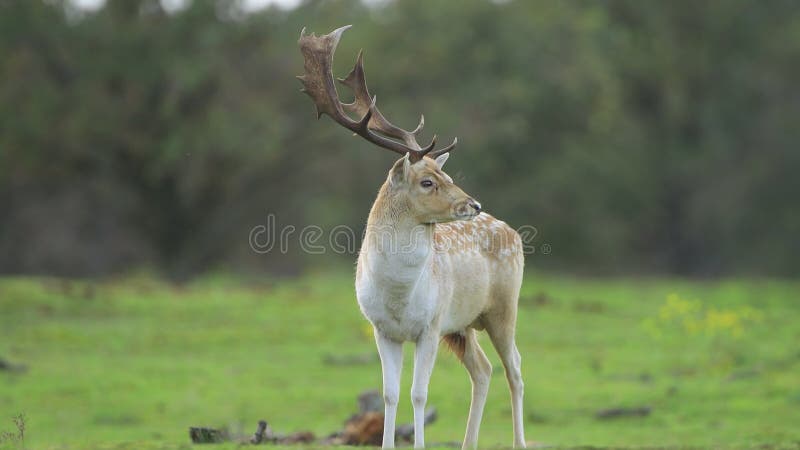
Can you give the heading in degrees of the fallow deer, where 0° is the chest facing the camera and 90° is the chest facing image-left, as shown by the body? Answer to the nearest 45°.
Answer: approximately 45°
